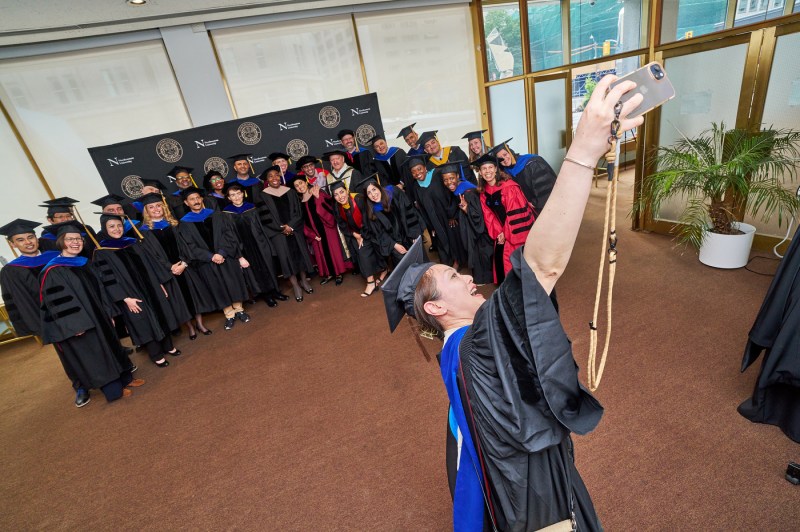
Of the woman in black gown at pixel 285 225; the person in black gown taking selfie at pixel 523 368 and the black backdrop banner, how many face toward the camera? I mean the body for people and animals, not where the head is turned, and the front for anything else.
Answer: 2

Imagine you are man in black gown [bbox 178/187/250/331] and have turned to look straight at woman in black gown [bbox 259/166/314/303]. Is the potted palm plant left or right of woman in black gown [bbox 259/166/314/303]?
right

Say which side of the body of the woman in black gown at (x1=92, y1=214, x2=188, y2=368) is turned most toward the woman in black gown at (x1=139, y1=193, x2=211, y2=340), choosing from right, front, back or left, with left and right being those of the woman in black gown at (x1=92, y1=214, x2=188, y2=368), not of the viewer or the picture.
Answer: left

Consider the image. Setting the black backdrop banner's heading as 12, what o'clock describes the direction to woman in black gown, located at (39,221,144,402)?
The woman in black gown is roughly at 1 o'clock from the black backdrop banner.

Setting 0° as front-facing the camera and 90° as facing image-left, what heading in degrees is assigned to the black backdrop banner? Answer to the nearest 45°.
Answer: approximately 0°

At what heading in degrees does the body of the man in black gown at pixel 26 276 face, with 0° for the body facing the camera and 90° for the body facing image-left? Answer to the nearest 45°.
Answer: approximately 315°

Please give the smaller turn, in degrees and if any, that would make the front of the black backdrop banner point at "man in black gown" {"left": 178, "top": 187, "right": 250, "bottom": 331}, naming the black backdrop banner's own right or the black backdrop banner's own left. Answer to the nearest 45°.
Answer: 0° — it already faces them

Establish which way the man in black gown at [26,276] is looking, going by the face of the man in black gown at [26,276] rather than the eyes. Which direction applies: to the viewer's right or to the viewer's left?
to the viewer's right

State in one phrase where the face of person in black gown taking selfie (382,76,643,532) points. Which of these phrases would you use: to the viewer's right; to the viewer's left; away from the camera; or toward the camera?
to the viewer's right

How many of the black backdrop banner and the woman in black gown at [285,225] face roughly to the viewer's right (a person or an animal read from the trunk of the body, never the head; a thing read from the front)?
0

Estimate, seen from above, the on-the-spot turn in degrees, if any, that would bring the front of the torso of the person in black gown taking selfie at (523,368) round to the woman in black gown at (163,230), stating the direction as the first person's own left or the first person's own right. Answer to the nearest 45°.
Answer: approximately 135° to the first person's own left

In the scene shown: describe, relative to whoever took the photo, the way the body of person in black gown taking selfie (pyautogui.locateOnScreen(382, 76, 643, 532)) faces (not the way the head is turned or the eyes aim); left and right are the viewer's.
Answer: facing to the right of the viewer
